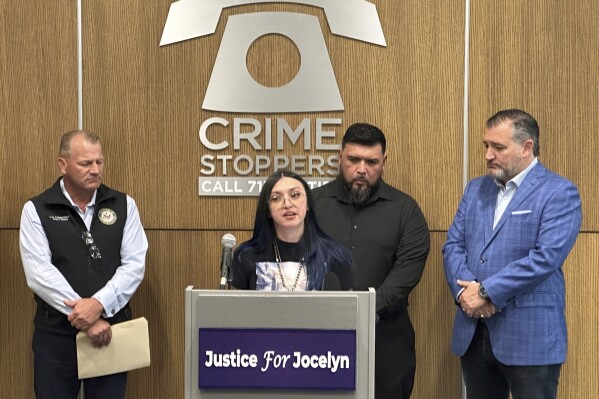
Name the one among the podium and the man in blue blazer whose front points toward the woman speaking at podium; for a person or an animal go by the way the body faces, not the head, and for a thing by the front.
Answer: the man in blue blazer

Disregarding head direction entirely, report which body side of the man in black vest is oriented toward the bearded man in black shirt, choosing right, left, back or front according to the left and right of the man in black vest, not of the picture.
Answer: left

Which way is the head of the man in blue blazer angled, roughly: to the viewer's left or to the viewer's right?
to the viewer's left

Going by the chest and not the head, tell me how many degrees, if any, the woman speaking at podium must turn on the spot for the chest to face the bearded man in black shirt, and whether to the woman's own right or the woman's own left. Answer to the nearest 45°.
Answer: approximately 135° to the woman's own left

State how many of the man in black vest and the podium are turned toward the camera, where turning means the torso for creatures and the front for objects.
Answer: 2

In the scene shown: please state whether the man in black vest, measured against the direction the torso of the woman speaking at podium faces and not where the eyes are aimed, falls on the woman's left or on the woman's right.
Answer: on the woman's right

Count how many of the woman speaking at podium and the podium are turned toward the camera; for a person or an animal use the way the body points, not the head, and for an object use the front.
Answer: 2

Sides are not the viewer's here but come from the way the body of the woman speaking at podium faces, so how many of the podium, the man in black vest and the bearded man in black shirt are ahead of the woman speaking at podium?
1

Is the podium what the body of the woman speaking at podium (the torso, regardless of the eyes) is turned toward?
yes

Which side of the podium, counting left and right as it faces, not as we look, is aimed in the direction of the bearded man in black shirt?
back

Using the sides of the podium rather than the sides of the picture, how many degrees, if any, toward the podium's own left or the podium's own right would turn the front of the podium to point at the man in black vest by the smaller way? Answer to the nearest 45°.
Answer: approximately 135° to the podium's own right

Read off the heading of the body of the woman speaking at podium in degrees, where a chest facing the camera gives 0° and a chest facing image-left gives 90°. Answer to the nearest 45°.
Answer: approximately 0°

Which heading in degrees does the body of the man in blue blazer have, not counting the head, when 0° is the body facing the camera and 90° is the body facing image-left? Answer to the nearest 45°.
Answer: approximately 45°
